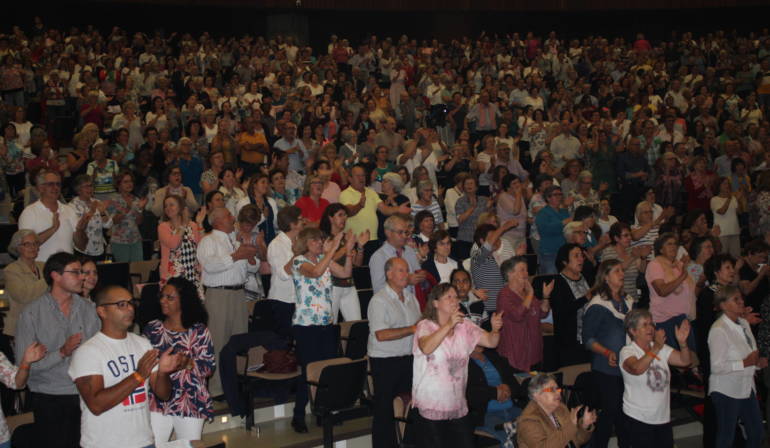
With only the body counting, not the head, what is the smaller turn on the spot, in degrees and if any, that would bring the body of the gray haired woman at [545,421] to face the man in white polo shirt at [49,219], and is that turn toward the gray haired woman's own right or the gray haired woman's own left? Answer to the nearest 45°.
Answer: approximately 135° to the gray haired woman's own right

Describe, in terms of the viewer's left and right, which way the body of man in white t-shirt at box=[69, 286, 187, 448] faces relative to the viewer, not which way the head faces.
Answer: facing the viewer and to the right of the viewer

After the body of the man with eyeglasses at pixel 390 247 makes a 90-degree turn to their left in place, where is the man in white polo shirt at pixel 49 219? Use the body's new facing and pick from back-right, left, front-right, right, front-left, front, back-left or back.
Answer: back-left

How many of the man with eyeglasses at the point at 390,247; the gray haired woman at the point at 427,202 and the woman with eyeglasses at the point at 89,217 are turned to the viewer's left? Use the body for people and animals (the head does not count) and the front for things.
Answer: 0

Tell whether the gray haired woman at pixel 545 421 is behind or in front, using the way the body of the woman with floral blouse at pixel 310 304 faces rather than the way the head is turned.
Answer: in front

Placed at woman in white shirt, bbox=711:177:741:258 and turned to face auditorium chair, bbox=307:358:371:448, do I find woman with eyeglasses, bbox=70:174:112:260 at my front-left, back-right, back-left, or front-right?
front-right

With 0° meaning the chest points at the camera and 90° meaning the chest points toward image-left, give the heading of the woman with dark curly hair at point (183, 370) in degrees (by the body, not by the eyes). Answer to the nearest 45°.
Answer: approximately 45°

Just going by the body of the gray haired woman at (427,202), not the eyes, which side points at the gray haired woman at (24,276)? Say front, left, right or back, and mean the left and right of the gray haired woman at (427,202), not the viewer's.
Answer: right

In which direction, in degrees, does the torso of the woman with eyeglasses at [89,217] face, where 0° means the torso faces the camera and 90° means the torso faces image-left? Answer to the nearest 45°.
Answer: approximately 315°

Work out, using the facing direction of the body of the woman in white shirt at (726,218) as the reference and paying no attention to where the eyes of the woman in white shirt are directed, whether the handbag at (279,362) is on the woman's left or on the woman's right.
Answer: on the woman's right
